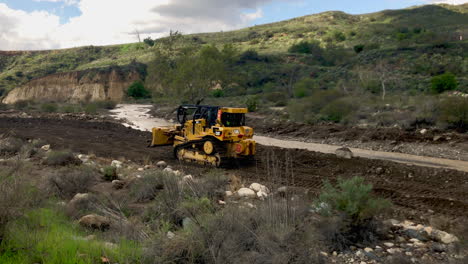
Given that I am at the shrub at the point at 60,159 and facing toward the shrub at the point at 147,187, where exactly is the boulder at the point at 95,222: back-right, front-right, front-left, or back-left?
front-right

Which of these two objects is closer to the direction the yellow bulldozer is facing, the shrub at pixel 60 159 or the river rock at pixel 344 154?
the shrub

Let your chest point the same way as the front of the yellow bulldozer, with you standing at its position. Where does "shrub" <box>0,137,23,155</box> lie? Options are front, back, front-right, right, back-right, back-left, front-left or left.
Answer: front-left

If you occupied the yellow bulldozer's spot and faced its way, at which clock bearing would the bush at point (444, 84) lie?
The bush is roughly at 3 o'clock from the yellow bulldozer.

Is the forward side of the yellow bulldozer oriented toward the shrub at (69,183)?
no

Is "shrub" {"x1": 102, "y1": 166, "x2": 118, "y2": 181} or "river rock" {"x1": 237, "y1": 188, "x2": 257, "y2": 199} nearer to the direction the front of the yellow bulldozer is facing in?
the shrub

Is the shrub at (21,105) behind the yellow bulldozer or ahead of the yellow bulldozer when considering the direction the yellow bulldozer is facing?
ahead

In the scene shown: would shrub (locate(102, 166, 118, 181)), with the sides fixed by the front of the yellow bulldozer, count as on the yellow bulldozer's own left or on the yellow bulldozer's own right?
on the yellow bulldozer's own left

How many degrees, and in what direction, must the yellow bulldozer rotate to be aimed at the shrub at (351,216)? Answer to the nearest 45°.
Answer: approximately 135° to its left

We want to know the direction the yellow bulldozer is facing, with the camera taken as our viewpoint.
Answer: facing away from the viewer and to the left of the viewer

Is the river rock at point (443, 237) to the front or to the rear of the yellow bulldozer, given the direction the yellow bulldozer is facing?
to the rear

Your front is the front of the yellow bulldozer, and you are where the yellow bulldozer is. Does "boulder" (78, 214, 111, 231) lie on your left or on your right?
on your left

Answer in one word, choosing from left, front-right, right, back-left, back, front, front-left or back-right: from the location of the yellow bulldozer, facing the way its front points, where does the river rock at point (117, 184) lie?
left

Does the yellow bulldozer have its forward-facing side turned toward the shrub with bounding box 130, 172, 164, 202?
no

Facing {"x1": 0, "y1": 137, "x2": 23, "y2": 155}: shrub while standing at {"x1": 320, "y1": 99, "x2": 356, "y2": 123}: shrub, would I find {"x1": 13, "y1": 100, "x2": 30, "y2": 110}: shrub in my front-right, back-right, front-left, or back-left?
front-right

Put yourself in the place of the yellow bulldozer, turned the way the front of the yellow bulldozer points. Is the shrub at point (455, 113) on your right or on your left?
on your right
